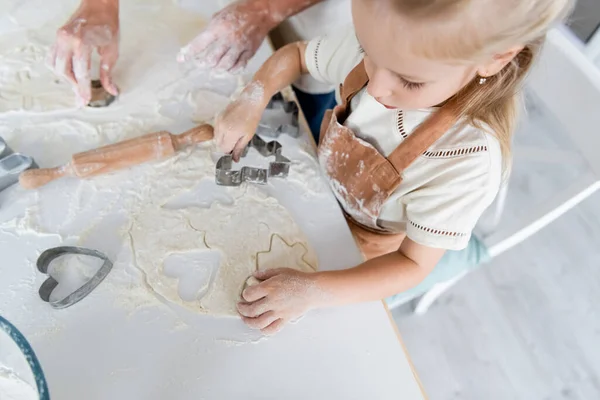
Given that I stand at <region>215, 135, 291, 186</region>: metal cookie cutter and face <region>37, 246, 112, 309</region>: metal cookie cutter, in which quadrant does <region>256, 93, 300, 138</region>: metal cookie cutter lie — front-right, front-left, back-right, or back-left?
back-right

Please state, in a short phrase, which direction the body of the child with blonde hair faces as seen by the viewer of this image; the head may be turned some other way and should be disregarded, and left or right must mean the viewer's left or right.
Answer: facing the viewer and to the left of the viewer
